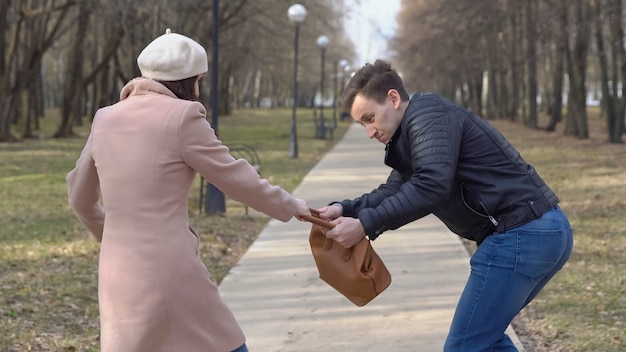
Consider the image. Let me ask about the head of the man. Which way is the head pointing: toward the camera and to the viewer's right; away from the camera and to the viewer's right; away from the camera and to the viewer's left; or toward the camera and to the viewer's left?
toward the camera and to the viewer's left

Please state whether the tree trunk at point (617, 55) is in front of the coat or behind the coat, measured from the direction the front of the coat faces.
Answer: in front

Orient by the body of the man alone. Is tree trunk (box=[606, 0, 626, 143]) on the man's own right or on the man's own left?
on the man's own right

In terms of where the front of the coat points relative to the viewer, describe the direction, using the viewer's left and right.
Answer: facing away from the viewer and to the right of the viewer

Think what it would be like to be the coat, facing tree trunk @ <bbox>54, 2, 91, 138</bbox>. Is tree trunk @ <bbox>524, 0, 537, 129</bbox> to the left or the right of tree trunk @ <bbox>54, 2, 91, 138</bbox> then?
right

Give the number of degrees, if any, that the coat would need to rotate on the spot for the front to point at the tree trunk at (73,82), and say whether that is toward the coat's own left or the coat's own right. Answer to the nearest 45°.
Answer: approximately 45° to the coat's own left

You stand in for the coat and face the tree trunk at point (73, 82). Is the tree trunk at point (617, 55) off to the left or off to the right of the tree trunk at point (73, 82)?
right

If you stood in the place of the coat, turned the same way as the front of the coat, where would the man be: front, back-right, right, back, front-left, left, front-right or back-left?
front-right

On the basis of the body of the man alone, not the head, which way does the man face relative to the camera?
to the viewer's left

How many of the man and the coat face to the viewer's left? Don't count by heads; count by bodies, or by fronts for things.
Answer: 1

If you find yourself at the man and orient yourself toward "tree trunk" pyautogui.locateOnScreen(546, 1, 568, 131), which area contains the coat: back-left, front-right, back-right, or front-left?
back-left
